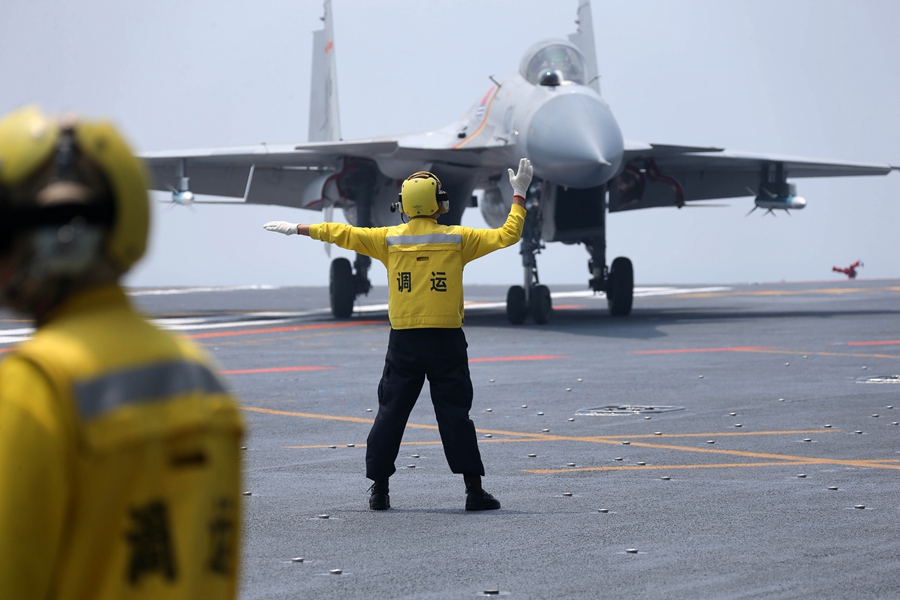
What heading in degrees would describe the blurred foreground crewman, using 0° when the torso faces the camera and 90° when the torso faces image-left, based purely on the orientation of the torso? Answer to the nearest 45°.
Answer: approximately 135°

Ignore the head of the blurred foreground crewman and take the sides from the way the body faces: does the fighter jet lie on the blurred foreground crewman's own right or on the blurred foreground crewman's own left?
on the blurred foreground crewman's own right

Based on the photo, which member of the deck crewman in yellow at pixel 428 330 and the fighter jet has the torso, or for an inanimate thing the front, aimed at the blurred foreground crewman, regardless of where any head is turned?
the fighter jet

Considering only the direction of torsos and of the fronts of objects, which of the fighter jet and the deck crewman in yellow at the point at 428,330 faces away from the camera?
the deck crewman in yellow

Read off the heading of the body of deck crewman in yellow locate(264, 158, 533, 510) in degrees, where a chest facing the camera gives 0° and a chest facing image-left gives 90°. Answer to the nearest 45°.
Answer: approximately 180°

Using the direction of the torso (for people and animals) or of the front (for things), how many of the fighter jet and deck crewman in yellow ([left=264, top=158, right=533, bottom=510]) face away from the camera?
1

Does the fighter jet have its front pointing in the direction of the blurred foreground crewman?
yes

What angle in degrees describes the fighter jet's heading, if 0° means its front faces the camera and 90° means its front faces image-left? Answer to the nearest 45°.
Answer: approximately 0°

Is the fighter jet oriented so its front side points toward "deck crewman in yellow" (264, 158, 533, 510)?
yes

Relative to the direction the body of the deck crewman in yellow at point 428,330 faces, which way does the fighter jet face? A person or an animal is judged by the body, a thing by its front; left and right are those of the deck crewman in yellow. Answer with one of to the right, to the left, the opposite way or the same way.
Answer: the opposite way
